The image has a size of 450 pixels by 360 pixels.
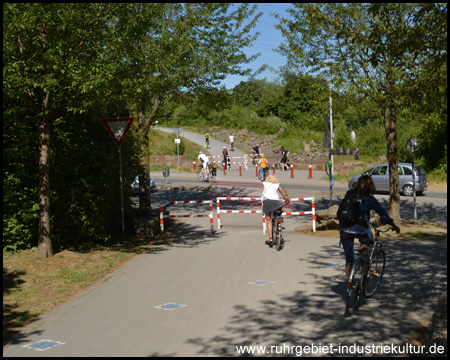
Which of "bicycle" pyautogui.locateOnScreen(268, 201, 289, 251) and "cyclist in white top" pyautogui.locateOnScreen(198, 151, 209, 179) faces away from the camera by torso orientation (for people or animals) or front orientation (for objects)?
the bicycle

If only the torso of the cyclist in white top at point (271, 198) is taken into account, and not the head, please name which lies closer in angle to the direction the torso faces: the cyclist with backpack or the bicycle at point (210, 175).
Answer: the bicycle

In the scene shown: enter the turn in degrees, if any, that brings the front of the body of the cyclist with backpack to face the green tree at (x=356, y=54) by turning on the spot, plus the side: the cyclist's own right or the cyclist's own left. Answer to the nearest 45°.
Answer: approximately 45° to the cyclist's own left

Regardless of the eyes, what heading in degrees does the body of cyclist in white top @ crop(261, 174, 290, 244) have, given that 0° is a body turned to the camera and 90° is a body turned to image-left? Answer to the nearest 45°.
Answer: approximately 180°

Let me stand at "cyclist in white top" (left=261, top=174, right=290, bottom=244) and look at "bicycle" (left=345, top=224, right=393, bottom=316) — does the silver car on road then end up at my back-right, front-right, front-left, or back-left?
back-left

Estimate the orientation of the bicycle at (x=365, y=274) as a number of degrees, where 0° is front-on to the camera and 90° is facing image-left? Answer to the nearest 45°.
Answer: approximately 225°

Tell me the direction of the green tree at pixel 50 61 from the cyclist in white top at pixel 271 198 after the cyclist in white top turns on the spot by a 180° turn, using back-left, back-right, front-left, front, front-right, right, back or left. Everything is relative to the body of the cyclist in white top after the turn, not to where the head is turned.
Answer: front-right

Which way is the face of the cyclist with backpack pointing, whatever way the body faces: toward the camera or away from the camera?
away from the camera

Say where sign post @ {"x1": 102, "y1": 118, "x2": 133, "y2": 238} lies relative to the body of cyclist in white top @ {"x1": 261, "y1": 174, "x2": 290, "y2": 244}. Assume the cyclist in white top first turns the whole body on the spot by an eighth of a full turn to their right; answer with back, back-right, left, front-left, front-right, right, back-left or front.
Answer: back-left

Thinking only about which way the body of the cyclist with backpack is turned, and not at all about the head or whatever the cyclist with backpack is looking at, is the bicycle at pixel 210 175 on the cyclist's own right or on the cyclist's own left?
on the cyclist's own left

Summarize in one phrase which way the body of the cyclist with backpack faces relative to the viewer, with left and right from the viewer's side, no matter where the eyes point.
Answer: facing away from the viewer and to the right of the viewer

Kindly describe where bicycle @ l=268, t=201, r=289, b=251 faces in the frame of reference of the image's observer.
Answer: facing away from the viewer
